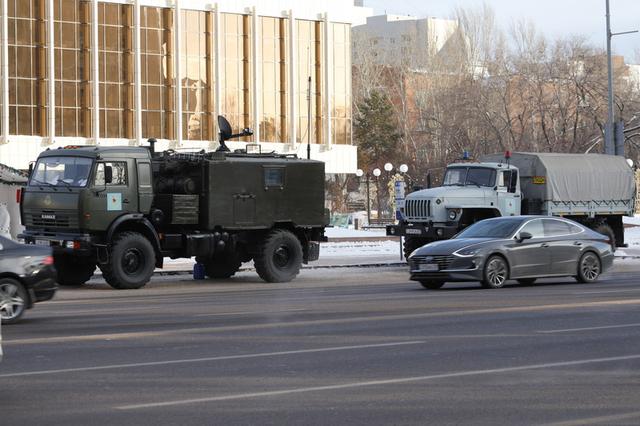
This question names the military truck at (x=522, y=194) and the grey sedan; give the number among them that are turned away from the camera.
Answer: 0

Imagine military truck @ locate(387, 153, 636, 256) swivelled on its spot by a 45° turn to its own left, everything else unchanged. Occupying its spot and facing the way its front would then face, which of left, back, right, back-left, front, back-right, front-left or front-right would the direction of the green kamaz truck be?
front-right

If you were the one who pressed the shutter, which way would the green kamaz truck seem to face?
facing the viewer and to the left of the viewer

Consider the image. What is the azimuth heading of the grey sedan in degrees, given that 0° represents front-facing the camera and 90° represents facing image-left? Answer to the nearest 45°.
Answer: approximately 45°

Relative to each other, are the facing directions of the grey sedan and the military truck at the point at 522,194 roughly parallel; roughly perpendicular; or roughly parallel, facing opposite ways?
roughly parallel

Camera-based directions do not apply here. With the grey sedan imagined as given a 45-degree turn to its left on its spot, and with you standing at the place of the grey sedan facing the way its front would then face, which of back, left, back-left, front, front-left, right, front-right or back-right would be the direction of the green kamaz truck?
right

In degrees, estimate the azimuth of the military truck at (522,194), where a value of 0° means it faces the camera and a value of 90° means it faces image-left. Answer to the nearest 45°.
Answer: approximately 45°

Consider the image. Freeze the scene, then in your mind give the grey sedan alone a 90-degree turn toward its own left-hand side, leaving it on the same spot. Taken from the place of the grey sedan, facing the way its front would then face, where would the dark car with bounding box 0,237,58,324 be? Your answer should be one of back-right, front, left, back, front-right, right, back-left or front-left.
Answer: right
